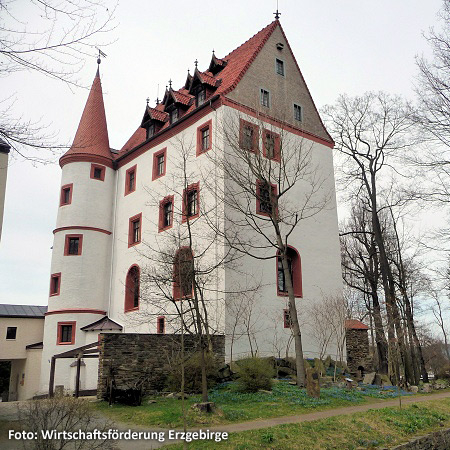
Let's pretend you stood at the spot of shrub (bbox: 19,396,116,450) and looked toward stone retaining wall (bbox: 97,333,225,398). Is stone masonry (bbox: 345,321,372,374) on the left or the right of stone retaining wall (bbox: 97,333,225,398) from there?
right
